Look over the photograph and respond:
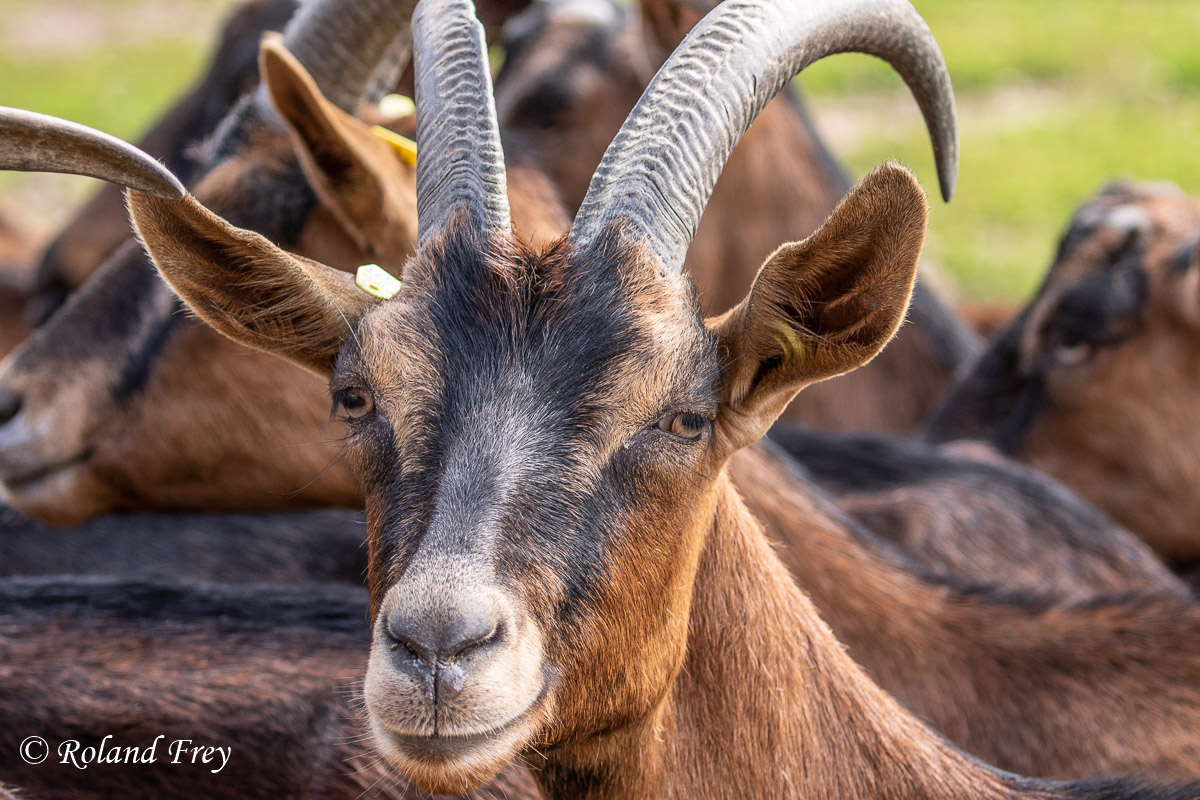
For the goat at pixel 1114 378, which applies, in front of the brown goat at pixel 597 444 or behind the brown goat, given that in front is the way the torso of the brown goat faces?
behind

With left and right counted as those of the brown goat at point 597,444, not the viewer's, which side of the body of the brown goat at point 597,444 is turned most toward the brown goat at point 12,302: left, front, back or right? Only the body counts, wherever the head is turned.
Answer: right

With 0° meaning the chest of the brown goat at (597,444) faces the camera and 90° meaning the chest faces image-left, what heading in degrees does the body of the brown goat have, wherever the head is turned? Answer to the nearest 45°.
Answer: approximately 45°
